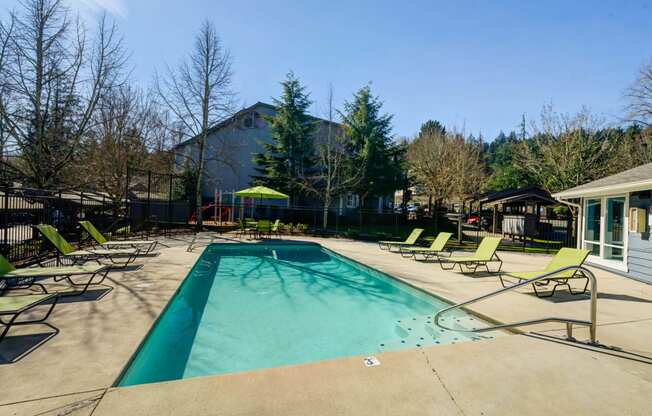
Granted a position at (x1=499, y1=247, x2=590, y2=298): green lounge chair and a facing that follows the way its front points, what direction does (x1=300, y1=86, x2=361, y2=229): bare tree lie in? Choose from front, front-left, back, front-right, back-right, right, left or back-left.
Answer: right

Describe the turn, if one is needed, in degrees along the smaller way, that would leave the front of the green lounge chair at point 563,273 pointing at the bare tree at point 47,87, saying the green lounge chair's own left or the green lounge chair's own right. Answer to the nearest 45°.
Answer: approximately 45° to the green lounge chair's own right

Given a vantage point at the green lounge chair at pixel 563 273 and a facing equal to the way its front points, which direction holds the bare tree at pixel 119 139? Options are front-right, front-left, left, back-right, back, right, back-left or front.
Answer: front-right

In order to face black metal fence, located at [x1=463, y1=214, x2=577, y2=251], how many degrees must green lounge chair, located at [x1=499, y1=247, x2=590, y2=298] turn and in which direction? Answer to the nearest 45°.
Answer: approximately 135° to its right

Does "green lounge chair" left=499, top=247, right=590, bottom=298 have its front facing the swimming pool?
yes

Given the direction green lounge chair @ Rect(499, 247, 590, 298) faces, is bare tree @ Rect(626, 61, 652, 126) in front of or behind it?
behind

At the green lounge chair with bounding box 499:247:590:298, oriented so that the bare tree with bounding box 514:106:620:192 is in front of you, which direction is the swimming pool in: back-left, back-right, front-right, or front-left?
back-left

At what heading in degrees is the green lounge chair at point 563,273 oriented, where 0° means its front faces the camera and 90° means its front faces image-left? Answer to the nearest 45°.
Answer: approximately 45°

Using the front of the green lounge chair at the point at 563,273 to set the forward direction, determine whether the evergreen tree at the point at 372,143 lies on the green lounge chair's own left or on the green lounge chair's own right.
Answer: on the green lounge chair's own right

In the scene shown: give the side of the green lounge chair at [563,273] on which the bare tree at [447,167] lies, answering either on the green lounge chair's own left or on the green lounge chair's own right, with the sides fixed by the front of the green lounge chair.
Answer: on the green lounge chair's own right

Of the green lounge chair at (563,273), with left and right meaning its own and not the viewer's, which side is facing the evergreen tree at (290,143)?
right

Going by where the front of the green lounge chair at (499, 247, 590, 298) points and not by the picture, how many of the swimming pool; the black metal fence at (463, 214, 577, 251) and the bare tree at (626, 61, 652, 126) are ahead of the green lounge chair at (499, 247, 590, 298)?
1

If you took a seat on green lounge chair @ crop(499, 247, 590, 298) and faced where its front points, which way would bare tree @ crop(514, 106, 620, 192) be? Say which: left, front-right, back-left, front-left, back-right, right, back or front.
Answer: back-right

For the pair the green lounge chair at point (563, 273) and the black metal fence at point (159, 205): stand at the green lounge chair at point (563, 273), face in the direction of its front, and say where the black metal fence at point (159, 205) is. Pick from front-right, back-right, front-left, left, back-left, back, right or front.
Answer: front-right
